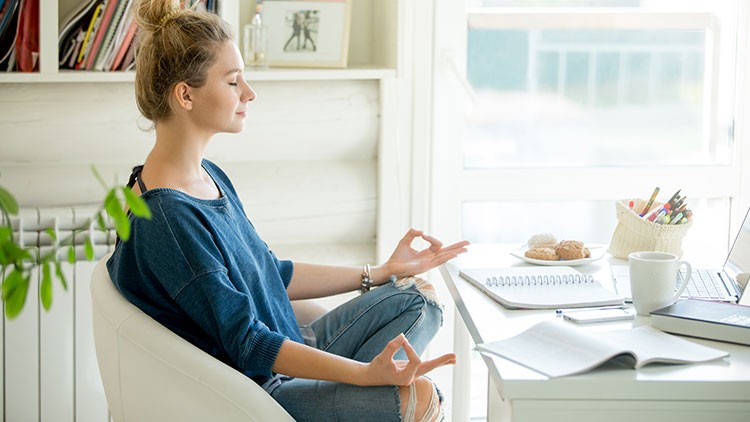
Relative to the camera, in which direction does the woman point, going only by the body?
to the viewer's right

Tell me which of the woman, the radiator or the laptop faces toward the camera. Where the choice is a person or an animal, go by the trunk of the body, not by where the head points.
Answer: the radiator

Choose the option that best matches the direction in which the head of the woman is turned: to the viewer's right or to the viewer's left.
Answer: to the viewer's right

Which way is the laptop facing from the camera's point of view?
to the viewer's left

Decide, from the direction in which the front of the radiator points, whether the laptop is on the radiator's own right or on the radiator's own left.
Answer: on the radiator's own left

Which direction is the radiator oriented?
toward the camera

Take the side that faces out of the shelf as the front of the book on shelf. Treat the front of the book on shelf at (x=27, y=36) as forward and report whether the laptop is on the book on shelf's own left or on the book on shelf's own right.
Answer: on the book on shelf's own left

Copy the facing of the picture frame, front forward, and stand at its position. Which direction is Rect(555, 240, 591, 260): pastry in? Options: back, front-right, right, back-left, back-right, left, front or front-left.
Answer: front-left

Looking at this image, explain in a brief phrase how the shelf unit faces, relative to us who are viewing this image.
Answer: facing the viewer

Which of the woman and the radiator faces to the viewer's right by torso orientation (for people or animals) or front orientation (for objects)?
the woman

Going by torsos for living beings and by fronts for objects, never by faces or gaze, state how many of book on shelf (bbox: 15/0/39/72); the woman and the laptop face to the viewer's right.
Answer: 1

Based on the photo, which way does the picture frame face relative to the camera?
toward the camera

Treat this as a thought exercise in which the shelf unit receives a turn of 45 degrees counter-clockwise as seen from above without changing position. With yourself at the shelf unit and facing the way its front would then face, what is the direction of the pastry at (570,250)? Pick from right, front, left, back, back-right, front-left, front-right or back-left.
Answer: front

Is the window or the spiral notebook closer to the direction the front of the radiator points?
the spiral notebook

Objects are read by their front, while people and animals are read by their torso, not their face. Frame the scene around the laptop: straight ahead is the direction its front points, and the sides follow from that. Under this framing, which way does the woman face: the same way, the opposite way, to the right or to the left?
the opposite way
